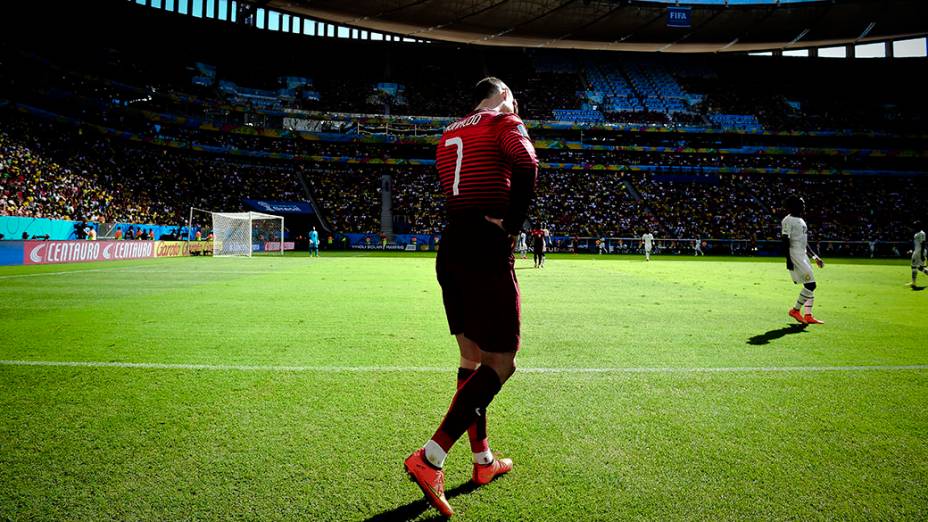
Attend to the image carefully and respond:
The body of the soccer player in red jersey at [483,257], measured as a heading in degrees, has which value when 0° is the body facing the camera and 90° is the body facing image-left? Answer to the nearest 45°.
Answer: approximately 225°

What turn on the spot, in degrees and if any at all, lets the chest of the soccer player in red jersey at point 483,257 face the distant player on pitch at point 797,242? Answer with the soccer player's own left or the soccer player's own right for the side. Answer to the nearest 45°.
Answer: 0° — they already face them

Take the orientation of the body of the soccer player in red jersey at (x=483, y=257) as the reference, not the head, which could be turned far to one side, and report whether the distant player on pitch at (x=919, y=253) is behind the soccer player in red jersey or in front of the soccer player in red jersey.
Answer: in front
